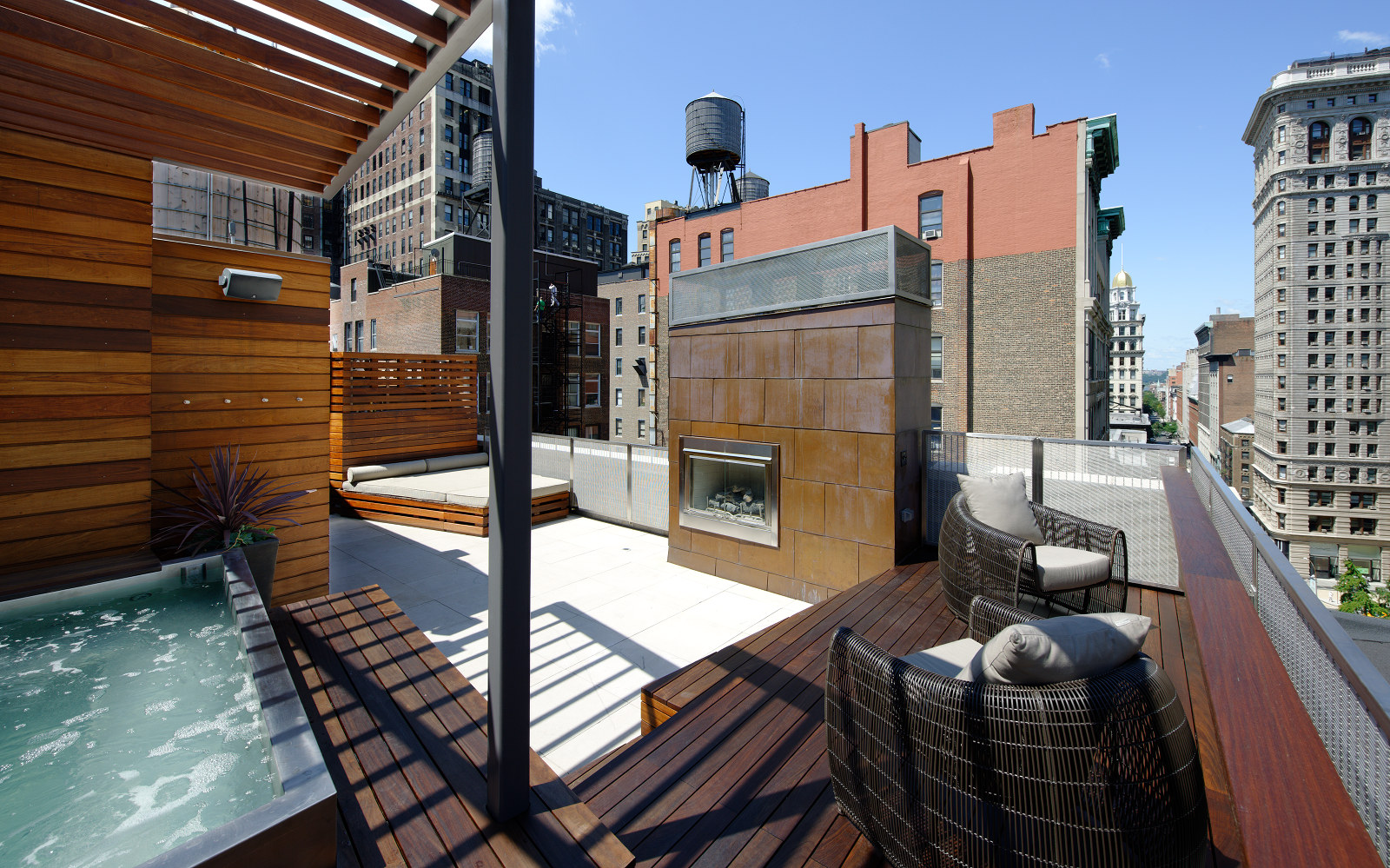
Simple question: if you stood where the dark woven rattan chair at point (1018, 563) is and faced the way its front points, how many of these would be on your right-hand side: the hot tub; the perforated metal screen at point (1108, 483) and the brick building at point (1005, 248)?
1

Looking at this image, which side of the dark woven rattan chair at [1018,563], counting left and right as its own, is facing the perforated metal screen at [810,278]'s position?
back

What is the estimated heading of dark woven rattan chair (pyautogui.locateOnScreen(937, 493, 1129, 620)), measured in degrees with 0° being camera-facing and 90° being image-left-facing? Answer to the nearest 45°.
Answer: approximately 315°

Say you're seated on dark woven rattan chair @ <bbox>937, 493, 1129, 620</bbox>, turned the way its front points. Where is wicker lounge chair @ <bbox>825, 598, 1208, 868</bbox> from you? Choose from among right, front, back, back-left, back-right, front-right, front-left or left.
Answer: front-right

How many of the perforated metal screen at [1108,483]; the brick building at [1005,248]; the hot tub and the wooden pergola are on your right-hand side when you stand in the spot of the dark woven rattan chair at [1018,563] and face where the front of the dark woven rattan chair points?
2

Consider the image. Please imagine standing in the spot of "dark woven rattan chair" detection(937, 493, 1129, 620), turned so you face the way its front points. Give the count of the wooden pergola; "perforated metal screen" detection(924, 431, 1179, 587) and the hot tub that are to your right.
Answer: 2

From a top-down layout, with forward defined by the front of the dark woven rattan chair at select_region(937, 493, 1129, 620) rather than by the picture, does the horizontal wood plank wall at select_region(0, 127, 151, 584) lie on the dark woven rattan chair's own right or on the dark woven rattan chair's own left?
on the dark woven rattan chair's own right

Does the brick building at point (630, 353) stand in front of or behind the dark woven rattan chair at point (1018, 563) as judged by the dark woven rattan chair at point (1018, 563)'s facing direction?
behind

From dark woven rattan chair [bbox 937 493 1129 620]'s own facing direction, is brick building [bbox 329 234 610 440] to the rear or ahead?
to the rear

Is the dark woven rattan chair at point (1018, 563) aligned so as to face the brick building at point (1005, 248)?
no

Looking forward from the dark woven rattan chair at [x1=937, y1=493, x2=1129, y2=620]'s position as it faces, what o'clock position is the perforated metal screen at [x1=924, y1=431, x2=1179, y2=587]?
The perforated metal screen is roughly at 8 o'clock from the dark woven rattan chair.

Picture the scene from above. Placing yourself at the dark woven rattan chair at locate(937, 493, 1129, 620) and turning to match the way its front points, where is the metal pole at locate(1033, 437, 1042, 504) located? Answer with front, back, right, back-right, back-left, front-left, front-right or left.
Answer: back-left

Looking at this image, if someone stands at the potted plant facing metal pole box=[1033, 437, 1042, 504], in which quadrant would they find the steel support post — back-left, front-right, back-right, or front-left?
front-right

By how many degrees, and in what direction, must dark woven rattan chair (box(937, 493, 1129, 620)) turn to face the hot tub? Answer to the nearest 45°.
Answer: approximately 90° to its right
